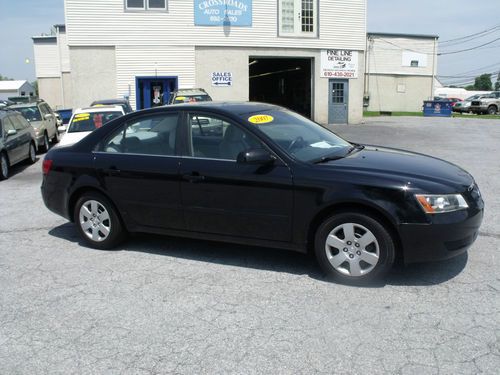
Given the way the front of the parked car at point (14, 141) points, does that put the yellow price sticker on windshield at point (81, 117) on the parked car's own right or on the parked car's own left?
on the parked car's own left

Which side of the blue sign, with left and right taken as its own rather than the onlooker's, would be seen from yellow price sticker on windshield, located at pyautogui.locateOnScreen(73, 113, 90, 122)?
front

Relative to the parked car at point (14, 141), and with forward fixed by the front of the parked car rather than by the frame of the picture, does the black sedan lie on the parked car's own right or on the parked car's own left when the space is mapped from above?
on the parked car's own left

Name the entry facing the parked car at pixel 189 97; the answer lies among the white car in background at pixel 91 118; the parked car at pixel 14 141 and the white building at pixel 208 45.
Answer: the white building

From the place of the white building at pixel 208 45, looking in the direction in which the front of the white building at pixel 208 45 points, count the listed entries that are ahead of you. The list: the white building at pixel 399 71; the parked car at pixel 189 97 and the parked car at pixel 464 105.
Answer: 1

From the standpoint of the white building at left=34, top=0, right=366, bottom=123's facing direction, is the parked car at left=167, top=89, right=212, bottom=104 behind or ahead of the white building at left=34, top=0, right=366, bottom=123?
ahead

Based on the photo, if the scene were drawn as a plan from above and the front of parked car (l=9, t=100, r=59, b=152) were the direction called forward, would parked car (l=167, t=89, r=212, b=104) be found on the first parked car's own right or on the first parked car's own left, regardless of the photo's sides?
on the first parked car's own left

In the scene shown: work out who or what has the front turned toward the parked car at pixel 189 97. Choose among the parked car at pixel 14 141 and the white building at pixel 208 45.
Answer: the white building

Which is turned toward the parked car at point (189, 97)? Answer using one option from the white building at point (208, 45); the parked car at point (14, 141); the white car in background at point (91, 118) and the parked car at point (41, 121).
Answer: the white building

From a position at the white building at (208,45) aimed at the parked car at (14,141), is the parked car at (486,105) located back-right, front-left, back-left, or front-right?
back-left

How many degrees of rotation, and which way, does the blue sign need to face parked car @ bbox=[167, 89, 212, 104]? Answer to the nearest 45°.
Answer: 0° — it already faces it

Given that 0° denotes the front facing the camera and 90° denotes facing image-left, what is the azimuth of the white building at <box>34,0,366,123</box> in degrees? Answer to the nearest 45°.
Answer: approximately 0°
